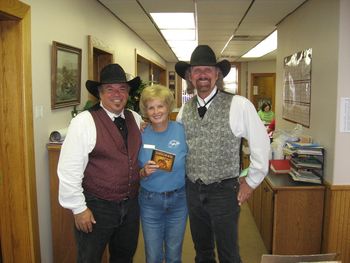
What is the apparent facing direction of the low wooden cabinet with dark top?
to the viewer's left

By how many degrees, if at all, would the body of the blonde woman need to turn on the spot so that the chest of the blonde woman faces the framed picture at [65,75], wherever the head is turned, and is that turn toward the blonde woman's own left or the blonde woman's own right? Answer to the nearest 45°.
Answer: approximately 135° to the blonde woman's own right

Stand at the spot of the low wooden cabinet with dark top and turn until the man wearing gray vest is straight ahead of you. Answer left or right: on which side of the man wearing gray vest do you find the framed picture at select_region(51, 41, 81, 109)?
right

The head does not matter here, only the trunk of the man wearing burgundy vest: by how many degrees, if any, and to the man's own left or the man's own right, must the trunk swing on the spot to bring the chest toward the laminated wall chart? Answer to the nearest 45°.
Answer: approximately 90° to the man's own left

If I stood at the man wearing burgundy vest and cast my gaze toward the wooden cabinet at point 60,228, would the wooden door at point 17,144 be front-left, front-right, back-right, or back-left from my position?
front-left

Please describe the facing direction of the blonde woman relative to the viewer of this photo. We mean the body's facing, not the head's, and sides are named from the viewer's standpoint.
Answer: facing the viewer
